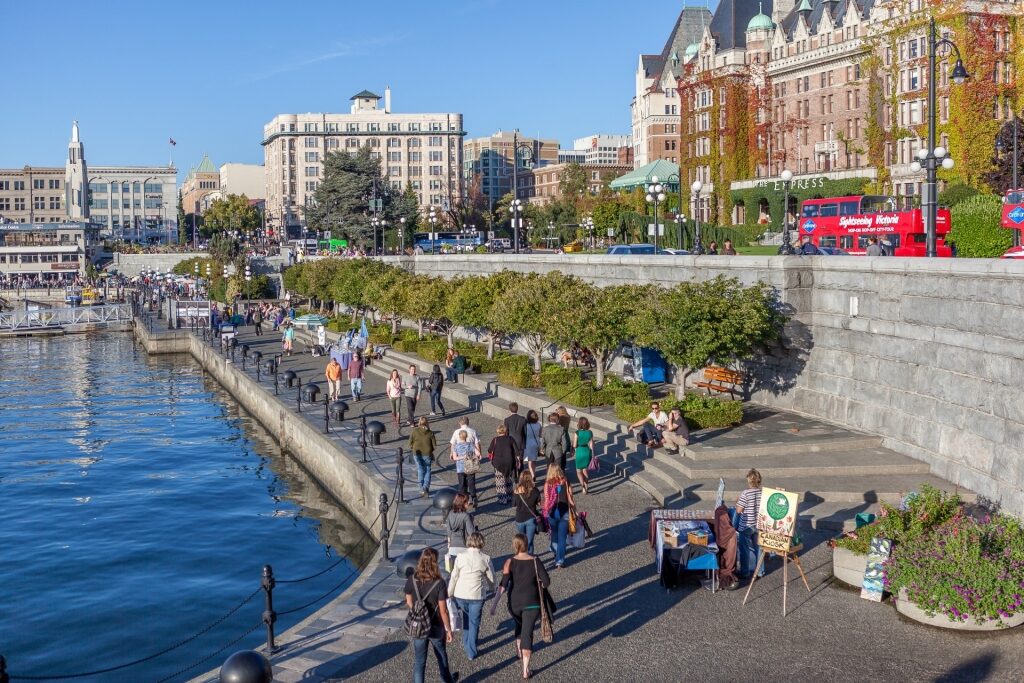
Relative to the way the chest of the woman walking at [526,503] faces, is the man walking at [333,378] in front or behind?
in front

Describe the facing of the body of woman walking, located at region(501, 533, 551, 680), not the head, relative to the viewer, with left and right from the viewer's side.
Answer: facing away from the viewer

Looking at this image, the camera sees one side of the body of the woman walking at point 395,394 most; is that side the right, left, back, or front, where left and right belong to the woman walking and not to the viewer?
front

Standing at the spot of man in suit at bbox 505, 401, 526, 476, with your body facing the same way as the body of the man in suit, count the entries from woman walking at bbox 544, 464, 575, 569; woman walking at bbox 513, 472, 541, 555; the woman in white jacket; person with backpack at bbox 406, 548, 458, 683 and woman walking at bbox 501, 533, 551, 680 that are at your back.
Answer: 5

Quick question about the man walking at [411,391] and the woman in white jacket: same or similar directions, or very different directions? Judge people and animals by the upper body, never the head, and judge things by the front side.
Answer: very different directions

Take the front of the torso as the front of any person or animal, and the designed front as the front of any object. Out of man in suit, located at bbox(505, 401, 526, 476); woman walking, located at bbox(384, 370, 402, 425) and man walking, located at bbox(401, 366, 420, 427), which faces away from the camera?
the man in suit

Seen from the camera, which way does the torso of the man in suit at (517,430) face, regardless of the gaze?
away from the camera

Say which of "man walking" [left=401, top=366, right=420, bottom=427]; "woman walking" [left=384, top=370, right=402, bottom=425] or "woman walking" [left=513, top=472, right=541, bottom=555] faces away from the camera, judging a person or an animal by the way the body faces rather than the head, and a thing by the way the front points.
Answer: "woman walking" [left=513, top=472, right=541, bottom=555]

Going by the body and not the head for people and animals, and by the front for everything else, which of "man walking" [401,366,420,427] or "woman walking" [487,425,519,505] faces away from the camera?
the woman walking

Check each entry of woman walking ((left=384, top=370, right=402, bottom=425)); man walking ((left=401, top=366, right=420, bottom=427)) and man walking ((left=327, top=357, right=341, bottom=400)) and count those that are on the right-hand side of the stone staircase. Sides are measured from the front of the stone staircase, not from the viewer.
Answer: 3

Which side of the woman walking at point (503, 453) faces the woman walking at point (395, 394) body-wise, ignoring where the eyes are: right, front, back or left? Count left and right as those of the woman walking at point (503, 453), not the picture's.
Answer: front

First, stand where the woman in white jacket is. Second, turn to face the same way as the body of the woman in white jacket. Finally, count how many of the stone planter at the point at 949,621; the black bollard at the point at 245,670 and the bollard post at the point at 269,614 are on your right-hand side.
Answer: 1

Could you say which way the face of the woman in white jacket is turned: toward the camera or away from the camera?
away from the camera

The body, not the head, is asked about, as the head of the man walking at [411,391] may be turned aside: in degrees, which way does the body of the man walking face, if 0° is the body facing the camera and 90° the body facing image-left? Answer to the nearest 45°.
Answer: approximately 0°

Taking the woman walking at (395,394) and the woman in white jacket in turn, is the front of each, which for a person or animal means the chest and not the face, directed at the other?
yes
